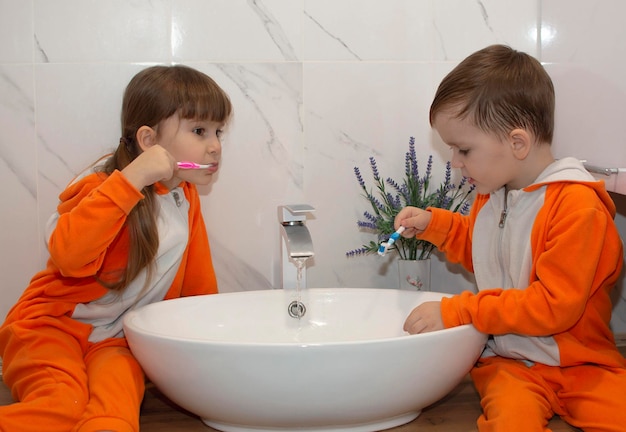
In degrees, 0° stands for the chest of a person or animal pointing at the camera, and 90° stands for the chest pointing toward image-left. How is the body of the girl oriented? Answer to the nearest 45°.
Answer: approximately 315°

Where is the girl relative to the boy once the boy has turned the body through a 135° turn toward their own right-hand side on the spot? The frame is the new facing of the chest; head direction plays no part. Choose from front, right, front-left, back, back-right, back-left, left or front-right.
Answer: left

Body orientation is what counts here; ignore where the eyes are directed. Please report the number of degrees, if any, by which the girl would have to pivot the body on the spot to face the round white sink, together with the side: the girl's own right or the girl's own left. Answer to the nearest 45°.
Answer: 0° — they already face it

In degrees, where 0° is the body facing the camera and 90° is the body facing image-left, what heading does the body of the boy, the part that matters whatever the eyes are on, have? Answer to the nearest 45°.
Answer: approximately 45°

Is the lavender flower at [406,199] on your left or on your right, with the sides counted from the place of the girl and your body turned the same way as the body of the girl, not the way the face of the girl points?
on your left
